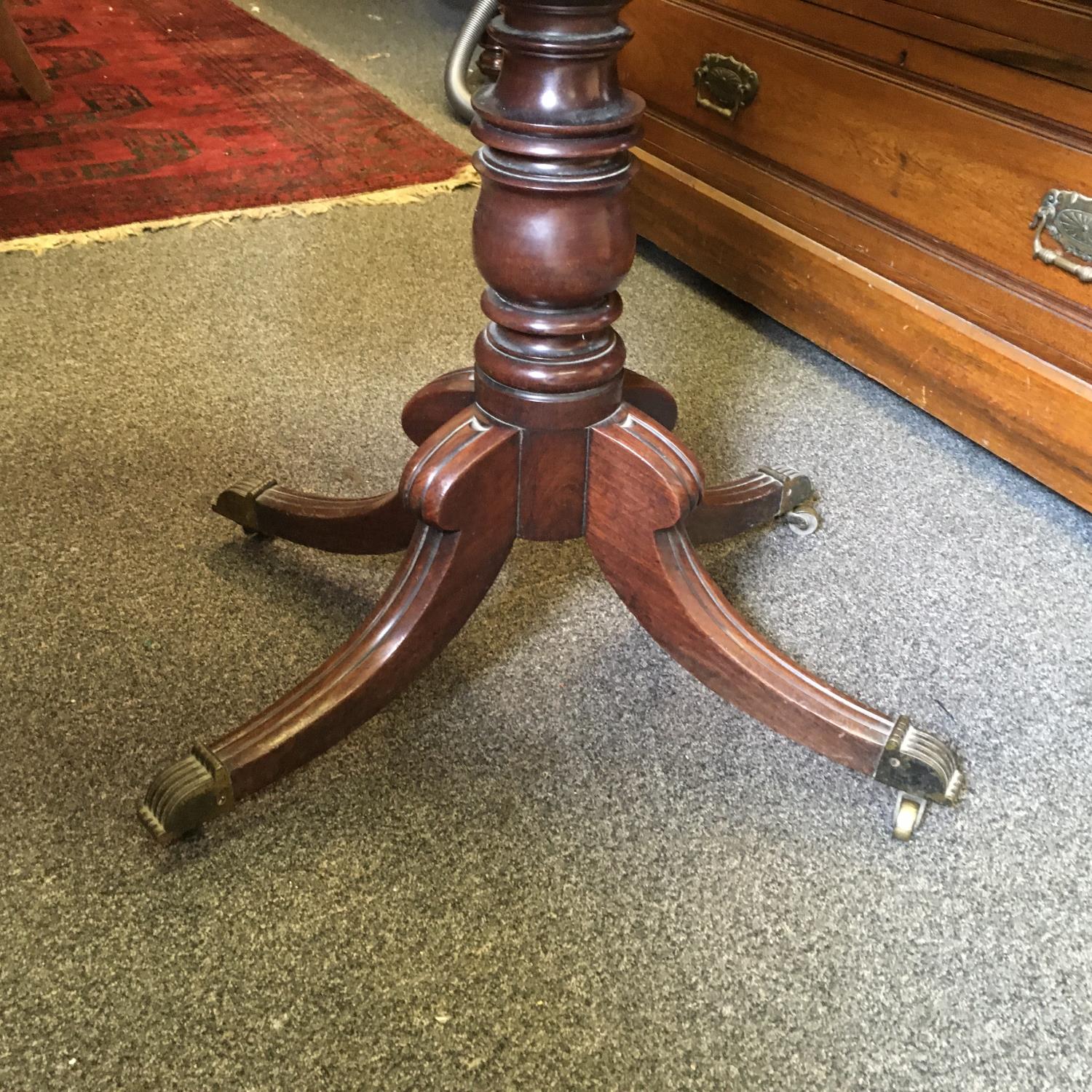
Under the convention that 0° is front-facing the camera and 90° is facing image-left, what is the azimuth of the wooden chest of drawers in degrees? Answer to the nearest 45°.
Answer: approximately 45°

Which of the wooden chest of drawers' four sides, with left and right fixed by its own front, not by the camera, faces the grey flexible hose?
right

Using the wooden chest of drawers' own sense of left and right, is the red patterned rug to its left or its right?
on its right
